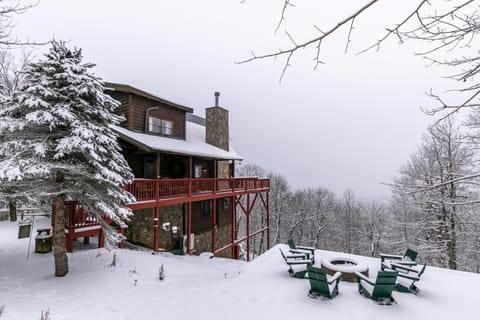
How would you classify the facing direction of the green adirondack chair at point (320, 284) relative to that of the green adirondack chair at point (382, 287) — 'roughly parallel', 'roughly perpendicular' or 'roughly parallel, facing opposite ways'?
roughly perpendicular

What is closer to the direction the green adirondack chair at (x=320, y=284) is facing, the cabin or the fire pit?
the fire pit

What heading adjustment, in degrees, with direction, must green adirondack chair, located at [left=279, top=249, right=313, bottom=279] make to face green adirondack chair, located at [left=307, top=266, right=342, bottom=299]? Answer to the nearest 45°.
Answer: approximately 90° to its right

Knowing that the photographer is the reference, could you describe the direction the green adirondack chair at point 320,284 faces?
facing away from the viewer and to the right of the viewer

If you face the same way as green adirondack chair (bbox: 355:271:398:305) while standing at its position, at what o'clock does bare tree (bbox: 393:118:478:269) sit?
The bare tree is roughly at 2 o'clock from the green adirondack chair.

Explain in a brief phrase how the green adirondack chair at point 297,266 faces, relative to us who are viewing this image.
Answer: facing to the right of the viewer

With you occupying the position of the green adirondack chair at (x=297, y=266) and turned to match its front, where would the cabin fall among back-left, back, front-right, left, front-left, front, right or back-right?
back-left

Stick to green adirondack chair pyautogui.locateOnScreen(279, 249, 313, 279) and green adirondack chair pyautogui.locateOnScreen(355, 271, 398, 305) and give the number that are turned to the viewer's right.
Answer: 1

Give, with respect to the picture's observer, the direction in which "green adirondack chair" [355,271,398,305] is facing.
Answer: facing away from the viewer and to the left of the viewer
